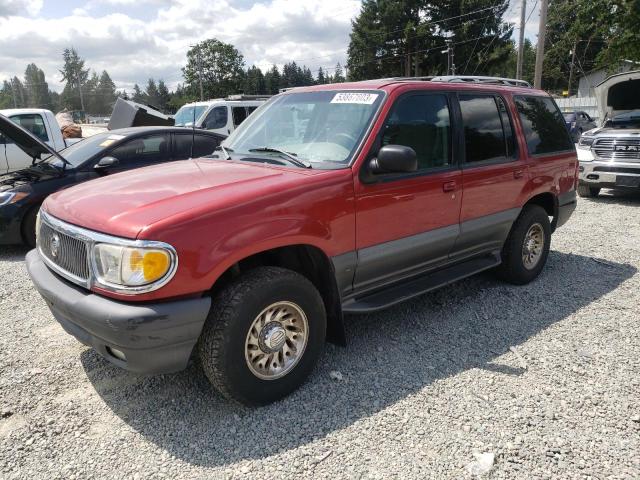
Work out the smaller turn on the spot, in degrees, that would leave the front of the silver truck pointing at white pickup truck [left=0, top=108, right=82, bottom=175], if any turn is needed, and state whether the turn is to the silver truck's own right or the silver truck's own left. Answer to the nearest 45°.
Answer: approximately 45° to the silver truck's own right

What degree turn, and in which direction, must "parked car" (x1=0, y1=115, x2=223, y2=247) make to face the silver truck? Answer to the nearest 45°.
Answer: approximately 135° to its left

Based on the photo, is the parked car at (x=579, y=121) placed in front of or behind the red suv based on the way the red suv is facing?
behind

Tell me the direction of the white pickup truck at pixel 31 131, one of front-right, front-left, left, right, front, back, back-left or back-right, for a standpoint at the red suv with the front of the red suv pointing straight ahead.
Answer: right

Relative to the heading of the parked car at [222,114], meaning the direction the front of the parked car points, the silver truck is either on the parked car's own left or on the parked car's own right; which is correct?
on the parked car's own left

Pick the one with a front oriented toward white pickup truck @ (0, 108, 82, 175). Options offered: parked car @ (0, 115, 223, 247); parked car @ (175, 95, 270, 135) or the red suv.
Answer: parked car @ (175, 95, 270, 135)

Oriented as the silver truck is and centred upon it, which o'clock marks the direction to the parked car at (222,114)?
The parked car is roughly at 3 o'clock from the silver truck.

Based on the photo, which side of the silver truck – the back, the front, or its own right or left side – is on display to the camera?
front

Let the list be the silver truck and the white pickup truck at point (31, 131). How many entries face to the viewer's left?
1

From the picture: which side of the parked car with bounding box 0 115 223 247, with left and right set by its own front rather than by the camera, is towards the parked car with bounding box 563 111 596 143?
back

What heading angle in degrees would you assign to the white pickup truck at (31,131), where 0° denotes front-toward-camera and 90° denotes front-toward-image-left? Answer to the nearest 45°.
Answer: approximately 90°

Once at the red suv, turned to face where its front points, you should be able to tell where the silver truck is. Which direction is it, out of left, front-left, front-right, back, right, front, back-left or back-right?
back

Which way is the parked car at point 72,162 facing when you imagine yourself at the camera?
facing the viewer and to the left of the viewer

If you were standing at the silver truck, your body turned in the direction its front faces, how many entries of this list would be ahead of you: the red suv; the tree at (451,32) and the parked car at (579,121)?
1

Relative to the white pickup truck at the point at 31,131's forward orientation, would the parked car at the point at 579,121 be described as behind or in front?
behind
